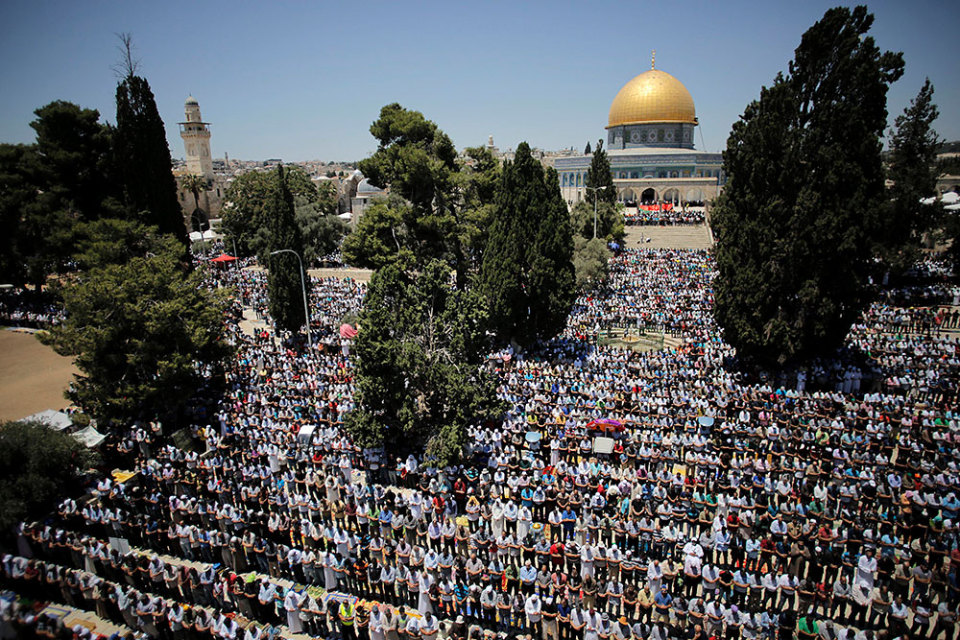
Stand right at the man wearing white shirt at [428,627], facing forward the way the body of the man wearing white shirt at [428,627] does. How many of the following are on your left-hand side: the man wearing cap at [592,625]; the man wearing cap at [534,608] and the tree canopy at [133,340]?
2

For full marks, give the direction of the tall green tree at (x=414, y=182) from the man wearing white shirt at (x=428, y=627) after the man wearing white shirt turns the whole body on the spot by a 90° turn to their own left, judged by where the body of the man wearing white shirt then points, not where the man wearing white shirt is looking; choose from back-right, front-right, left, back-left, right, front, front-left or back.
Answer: left

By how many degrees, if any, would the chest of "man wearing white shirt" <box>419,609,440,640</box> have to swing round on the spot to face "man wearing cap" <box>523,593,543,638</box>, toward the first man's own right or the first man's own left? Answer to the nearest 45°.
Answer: approximately 90° to the first man's own left

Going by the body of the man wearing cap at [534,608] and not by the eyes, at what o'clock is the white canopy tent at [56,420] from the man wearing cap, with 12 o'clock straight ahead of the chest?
The white canopy tent is roughly at 4 o'clock from the man wearing cap.

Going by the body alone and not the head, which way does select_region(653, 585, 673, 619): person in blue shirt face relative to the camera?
toward the camera

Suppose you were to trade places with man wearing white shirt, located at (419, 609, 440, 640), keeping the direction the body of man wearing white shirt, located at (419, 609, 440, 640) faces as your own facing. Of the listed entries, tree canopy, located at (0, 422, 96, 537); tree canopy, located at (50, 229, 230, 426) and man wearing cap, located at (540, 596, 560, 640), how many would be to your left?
1

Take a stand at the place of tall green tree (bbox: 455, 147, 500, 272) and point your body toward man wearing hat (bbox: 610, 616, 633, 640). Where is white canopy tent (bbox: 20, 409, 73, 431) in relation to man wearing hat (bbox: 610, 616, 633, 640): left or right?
right

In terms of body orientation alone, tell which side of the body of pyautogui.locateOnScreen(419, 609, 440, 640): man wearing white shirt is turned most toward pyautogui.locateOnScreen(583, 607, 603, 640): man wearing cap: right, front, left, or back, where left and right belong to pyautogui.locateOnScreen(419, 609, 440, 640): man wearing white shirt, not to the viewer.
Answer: left

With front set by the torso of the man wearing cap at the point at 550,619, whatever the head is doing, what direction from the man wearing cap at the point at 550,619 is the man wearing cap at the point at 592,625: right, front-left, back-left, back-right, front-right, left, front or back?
front-left

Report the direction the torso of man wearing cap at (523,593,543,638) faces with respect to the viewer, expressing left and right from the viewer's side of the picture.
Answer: facing the viewer

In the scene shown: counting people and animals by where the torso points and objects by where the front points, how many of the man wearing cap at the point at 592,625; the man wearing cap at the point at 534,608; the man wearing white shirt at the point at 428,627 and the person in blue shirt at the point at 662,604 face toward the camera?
4
